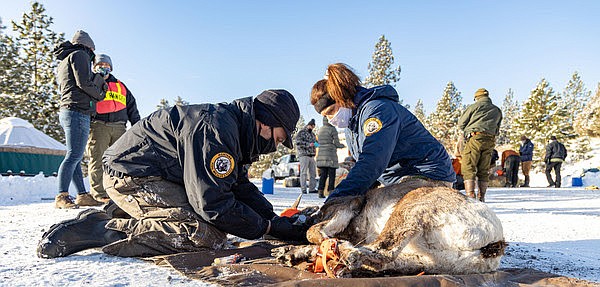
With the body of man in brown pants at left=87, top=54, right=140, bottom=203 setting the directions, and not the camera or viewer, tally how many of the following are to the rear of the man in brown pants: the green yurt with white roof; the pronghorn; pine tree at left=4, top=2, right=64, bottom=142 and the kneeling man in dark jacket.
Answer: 2

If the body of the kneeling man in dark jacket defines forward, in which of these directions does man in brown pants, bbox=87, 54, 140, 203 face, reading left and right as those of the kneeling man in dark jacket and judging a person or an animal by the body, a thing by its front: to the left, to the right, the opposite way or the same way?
to the right

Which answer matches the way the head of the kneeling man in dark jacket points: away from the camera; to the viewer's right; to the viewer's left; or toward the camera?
to the viewer's right

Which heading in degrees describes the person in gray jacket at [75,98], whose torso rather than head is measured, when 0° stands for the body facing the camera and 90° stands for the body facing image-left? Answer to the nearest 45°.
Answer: approximately 270°

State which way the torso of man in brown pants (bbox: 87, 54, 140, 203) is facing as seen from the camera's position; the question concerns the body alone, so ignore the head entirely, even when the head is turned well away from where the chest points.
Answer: toward the camera

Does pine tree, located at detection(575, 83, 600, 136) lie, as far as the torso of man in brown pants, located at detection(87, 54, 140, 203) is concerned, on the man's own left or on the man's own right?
on the man's own left

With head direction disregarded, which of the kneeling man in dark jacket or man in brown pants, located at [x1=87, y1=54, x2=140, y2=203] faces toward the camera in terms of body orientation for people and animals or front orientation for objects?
the man in brown pants

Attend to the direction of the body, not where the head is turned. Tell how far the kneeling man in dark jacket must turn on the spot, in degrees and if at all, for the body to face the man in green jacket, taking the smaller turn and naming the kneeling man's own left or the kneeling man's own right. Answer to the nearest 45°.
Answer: approximately 45° to the kneeling man's own left

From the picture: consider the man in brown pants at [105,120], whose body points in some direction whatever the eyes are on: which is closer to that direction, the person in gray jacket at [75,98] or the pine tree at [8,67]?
the person in gray jacket

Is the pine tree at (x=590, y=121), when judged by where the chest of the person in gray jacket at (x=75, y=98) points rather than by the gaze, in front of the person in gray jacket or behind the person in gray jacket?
in front

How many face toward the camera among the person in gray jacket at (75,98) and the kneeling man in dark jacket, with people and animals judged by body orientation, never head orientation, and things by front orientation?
0

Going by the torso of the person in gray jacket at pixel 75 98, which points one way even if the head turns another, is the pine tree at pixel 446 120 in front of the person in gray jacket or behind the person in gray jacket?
in front

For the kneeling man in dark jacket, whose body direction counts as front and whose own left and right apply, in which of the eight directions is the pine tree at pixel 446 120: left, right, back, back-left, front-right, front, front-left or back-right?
front-left

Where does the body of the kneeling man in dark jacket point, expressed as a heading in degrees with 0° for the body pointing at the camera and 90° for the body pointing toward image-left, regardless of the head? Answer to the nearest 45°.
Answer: approximately 270°

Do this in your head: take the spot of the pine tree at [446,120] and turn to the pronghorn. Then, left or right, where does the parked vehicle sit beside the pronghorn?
right
